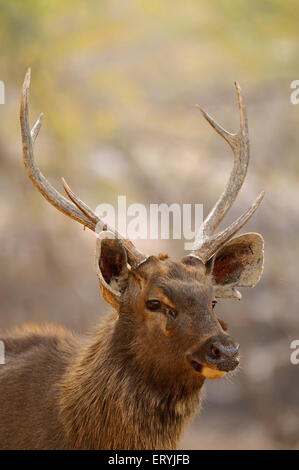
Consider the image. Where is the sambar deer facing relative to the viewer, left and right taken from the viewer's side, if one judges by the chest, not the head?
facing the viewer and to the right of the viewer
